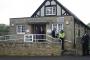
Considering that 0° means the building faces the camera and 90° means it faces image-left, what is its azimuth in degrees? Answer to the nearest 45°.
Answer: approximately 0°

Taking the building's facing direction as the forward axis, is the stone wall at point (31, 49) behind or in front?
in front
